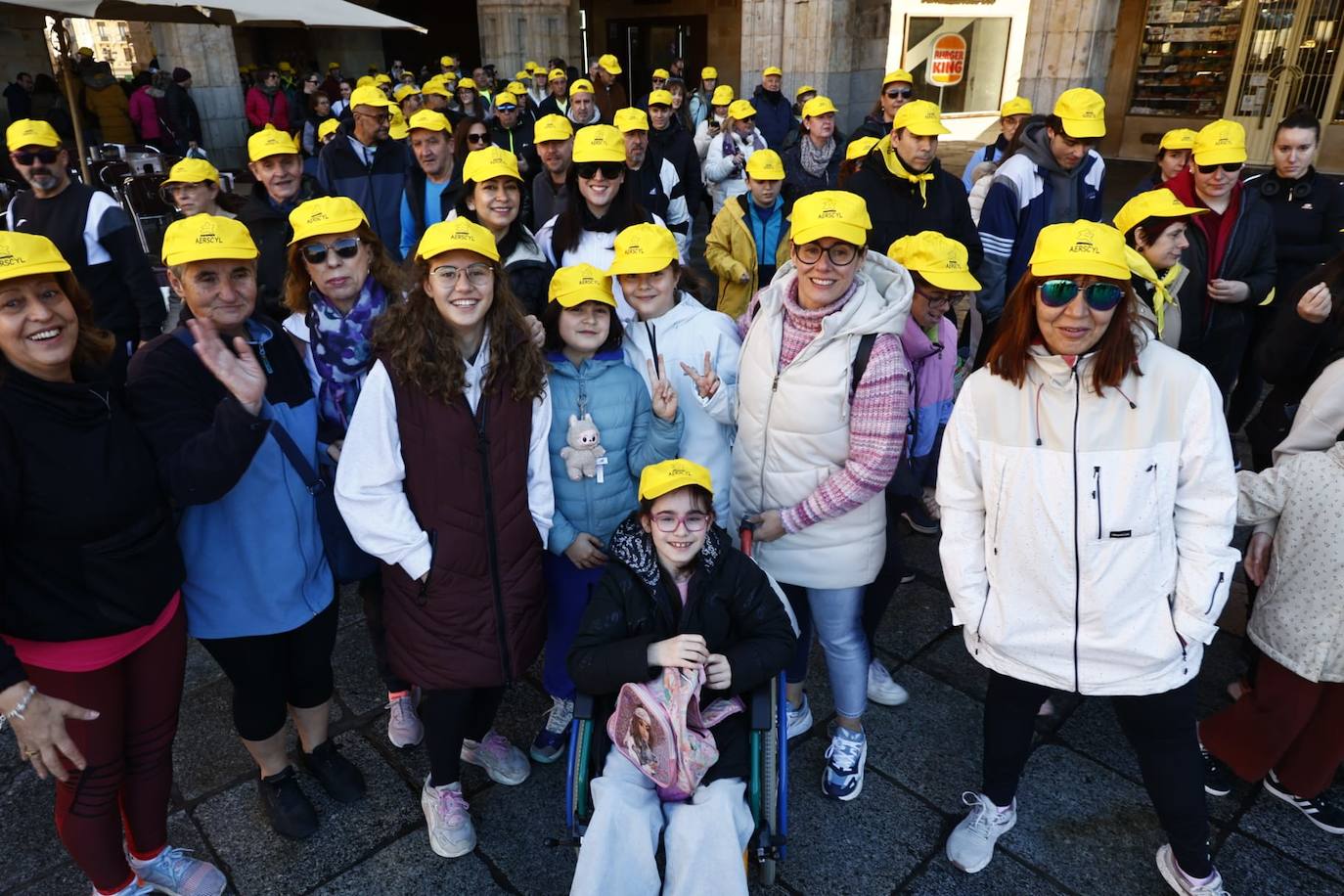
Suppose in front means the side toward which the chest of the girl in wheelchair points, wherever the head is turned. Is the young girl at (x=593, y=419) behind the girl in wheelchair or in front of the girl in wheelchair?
behind

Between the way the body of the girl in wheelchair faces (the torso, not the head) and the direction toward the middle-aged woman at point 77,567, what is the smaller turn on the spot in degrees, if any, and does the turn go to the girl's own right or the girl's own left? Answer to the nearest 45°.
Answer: approximately 90° to the girl's own right

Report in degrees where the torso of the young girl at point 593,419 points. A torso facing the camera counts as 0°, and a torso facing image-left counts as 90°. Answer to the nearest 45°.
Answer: approximately 0°

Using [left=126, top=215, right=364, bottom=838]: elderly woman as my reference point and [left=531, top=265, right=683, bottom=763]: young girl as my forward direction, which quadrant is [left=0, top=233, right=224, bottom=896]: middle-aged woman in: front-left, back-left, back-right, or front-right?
back-right

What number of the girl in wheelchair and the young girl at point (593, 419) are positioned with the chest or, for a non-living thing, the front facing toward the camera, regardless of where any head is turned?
2

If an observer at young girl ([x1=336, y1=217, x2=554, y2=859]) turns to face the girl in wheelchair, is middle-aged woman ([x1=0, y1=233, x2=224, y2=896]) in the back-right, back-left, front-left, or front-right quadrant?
back-right

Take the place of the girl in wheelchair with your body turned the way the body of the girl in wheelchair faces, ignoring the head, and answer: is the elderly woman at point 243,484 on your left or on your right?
on your right

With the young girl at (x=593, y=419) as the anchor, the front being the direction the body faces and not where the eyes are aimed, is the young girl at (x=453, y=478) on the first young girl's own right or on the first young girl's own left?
on the first young girl's own right

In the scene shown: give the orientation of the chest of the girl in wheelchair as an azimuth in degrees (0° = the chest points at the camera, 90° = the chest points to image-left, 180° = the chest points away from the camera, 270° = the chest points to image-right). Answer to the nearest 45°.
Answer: approximately 0°
